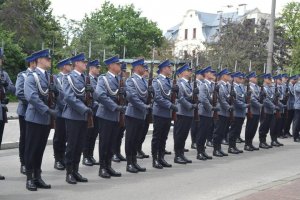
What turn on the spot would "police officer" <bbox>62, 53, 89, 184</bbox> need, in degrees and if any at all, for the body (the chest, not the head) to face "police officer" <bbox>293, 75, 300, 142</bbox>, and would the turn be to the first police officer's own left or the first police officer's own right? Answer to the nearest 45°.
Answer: approximately 90° to the first police officer's own left

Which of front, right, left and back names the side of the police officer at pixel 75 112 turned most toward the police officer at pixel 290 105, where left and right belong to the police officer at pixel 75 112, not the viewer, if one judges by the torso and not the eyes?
left
